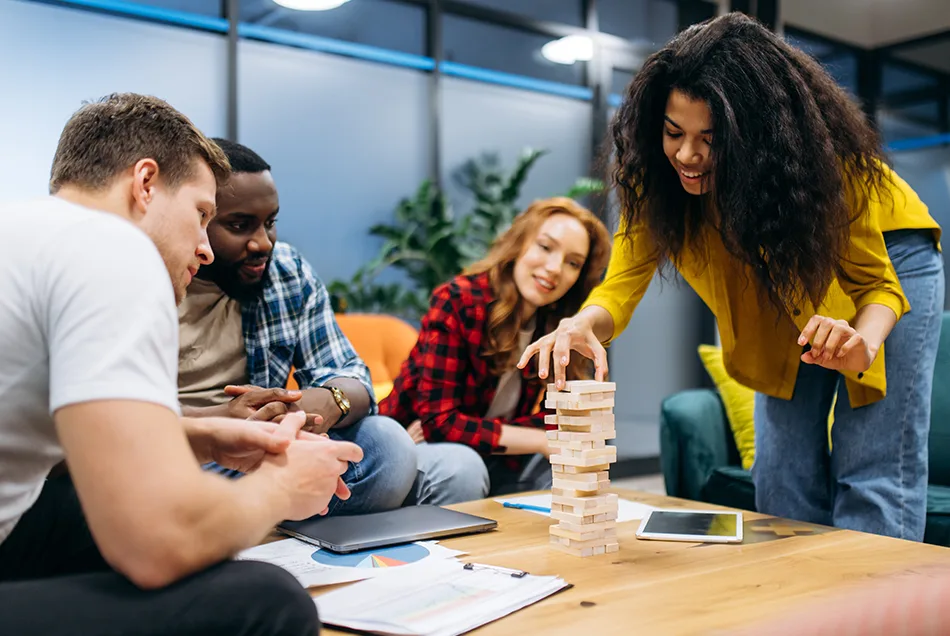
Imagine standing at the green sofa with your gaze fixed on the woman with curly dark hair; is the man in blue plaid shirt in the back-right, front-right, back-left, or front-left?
front-right

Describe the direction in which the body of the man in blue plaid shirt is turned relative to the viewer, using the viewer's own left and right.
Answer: facing the viewer and to the right of the viewer

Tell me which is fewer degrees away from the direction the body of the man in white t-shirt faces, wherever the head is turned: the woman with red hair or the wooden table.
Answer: the wooden table

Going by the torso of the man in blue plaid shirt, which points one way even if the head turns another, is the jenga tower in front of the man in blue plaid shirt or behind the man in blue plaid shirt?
in front

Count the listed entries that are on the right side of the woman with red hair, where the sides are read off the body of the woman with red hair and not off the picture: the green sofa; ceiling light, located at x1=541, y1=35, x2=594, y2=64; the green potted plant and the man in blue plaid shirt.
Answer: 1

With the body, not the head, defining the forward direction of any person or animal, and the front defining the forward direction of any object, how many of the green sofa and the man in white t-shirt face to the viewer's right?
1

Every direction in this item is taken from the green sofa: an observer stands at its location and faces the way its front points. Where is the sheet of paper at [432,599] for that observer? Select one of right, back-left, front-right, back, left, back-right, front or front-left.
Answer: front-left

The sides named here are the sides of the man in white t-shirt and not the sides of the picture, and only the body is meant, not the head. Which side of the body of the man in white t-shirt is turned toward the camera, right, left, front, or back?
right

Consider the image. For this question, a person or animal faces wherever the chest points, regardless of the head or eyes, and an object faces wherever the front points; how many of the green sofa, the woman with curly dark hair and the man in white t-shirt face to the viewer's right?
1

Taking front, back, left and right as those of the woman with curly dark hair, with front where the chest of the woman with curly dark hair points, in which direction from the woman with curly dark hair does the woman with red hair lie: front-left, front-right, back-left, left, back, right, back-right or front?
right

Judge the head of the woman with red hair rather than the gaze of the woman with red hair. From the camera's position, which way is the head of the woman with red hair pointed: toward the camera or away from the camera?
toward the camera
